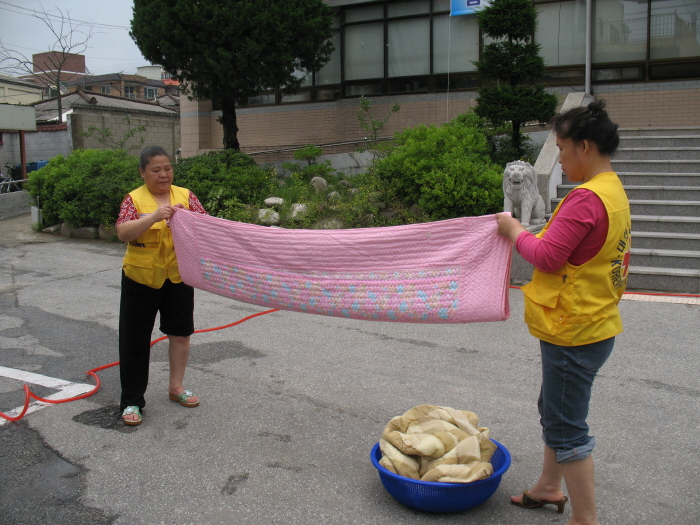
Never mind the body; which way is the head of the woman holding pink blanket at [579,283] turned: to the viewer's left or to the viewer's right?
to the viewer's left

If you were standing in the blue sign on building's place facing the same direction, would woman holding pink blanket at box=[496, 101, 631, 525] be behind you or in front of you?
in front

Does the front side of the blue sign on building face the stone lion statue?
yes

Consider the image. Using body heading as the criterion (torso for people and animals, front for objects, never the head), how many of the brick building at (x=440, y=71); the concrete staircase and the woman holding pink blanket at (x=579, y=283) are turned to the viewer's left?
1

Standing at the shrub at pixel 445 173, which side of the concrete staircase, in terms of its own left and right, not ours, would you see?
right

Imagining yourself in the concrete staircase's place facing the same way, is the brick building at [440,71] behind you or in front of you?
behind

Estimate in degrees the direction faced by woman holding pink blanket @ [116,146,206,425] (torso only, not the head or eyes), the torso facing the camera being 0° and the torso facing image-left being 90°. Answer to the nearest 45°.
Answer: approximately 315°

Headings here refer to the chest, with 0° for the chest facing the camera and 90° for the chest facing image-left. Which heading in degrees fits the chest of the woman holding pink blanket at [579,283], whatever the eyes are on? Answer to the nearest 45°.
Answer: approximately 90°

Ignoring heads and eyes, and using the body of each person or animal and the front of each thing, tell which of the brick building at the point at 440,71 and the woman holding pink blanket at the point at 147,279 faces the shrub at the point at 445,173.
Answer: the brick building

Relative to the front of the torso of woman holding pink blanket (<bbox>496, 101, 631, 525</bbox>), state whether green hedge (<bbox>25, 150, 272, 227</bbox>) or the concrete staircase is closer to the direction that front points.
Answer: the green hedge

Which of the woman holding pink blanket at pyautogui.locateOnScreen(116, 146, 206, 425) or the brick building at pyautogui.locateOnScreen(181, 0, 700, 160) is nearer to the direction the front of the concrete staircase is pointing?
the woman holding pink blanket

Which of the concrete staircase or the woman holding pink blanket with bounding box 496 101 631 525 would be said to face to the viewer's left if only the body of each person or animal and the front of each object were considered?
the woman holding pink blanket

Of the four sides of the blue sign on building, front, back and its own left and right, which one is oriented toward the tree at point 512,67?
front

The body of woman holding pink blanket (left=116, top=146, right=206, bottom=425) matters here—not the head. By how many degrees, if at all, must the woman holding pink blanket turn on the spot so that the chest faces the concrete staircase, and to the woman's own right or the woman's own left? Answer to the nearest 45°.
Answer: approximately 90° to the woman's own left

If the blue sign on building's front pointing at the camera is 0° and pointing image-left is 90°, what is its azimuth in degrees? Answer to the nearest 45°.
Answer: approximately 0°
